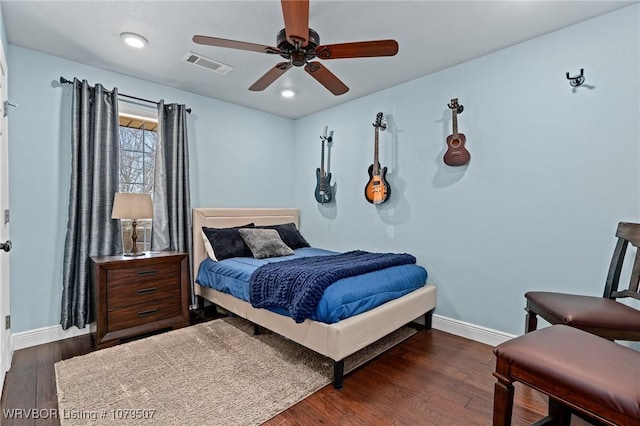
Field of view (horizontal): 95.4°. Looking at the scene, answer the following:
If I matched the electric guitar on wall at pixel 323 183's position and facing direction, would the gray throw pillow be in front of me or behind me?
in front

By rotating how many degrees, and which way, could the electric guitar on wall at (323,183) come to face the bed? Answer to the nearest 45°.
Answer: approximately 45° to its left

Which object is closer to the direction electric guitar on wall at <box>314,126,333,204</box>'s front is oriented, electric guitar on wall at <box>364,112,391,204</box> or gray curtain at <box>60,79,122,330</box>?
the gray curtain

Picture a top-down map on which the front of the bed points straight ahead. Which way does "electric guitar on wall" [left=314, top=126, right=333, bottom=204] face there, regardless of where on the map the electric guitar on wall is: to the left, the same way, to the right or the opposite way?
to the right

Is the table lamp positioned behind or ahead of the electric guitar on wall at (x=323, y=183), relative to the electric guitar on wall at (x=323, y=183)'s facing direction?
ahead

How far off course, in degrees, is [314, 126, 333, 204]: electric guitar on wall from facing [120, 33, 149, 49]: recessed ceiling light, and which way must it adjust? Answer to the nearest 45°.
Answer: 0° — it already faces it

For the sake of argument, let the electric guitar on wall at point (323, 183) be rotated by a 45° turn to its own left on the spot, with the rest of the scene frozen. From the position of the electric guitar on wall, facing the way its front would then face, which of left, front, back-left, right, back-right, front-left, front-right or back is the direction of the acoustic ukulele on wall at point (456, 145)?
front-left

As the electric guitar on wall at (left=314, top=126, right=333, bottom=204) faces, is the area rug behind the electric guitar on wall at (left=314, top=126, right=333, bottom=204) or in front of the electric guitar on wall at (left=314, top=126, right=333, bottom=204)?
in front

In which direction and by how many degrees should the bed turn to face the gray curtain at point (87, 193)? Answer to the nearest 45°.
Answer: approximately 135° to its right

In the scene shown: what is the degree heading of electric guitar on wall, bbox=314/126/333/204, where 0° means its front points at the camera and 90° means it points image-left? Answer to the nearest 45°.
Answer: approximately 45°
